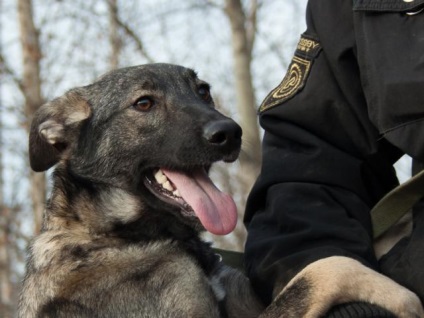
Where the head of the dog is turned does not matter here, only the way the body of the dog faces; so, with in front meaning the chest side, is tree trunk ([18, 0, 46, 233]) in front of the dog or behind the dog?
behind

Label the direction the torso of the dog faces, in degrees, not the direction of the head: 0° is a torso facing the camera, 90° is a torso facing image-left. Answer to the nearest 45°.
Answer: approximately 315°

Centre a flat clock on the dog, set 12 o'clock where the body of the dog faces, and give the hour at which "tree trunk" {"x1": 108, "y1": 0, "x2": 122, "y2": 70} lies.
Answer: The tree trunk is roughly at 7 o'clock from the dog.
